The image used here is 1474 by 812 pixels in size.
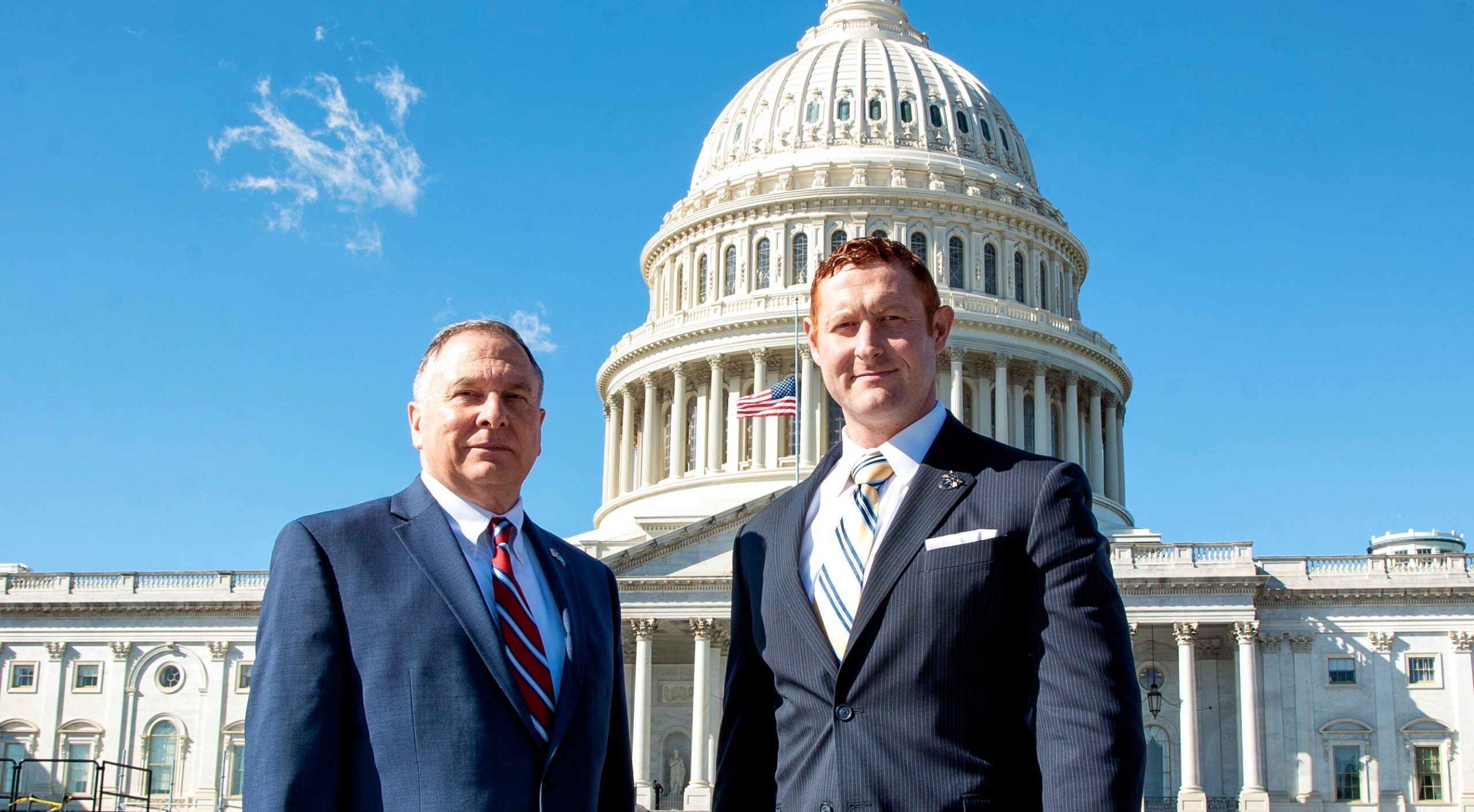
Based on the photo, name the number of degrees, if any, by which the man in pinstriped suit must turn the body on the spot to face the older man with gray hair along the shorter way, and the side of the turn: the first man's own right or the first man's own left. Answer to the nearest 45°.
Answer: approximately 45° to the first man's own right

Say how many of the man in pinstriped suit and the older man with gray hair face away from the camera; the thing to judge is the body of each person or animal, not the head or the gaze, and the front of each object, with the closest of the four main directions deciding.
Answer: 0

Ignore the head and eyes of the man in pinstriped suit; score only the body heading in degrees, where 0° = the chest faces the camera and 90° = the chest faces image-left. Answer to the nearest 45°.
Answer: approximately 45°

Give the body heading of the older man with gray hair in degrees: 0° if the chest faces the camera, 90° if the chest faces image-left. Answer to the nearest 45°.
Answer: approximately 315°
